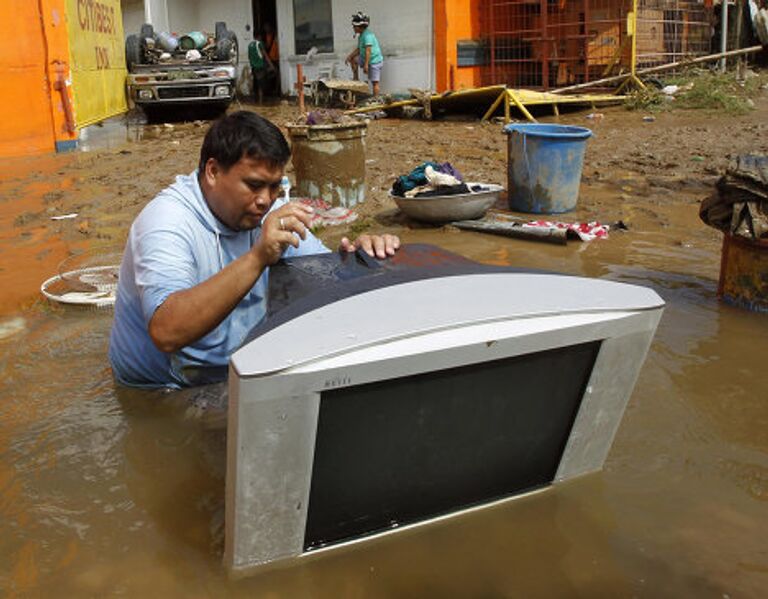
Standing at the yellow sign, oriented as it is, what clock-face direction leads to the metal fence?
The metal fence is roughly at 11 o'clock from the yellow sign.

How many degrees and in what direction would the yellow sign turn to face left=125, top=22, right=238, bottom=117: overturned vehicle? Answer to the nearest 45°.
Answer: approximately 45° to its left

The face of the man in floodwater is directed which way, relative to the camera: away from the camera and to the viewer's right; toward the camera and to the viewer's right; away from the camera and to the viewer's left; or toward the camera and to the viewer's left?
toward the camera and to the viewer's right

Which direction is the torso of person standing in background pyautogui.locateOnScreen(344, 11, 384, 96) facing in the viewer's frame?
to the viewer's left

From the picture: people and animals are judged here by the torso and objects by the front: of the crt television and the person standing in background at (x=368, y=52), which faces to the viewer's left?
the person standing in background

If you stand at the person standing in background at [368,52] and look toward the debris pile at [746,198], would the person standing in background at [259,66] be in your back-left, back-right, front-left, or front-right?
back-right

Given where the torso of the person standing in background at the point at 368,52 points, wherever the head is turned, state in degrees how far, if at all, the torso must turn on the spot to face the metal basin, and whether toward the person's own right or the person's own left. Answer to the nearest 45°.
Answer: approximately 90° to the person's own left

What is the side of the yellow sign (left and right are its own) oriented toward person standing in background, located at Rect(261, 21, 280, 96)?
left

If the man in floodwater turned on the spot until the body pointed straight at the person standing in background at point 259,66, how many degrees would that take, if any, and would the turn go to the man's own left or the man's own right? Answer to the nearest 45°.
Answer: approximately 135° to the man's own left

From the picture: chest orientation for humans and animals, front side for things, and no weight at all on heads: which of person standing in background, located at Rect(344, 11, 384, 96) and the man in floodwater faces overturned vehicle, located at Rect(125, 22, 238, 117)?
the person standing in background

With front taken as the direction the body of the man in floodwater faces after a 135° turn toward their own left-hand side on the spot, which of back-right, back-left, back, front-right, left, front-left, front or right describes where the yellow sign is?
front

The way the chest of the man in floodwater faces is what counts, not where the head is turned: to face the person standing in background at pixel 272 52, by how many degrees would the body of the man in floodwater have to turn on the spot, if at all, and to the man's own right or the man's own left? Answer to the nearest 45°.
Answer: approximately 135° to the man's own left

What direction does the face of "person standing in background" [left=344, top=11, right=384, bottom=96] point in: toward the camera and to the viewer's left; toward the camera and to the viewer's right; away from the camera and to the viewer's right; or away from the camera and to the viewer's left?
toward the camera and to the viewer's left

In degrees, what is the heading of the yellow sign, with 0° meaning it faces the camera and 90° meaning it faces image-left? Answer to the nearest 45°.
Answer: approximately 315°

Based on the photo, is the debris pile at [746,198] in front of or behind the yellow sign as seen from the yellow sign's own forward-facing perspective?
in front
